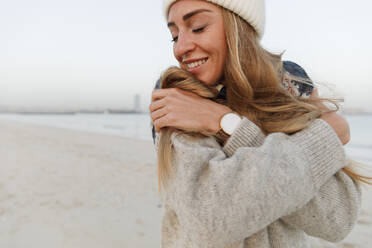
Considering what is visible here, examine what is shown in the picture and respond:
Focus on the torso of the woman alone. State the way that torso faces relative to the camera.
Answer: toward the camera

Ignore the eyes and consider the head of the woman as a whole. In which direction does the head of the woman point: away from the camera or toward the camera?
toward the camera
